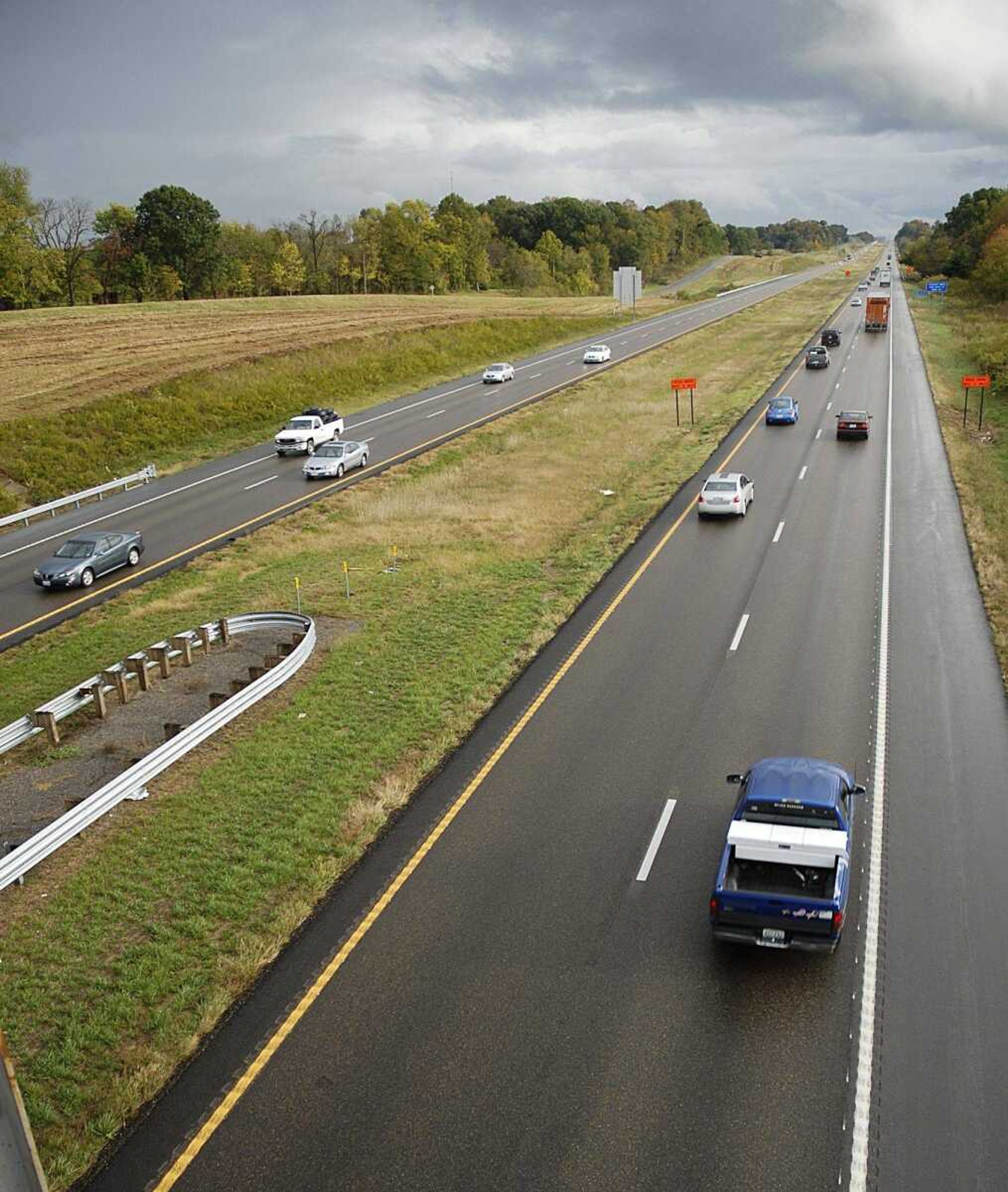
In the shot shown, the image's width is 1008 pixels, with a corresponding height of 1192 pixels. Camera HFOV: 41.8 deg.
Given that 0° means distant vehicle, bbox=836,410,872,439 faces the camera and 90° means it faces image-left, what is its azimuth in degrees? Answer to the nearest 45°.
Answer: approximately 180°

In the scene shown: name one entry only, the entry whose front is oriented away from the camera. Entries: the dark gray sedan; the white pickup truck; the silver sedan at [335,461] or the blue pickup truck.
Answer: the blue pickup truck

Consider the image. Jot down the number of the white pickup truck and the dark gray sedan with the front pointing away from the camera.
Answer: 0

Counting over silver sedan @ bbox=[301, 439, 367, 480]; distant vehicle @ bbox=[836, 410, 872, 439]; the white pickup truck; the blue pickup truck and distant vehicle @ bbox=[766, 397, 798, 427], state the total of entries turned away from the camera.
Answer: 3

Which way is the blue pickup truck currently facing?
away from the camera

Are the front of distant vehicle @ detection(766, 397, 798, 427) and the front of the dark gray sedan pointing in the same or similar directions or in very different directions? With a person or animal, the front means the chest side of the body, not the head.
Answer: very different directions

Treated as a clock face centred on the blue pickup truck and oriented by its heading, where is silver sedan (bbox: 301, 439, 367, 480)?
The silver sedan is roughly at 11 o'clock from the blue pickup truck.

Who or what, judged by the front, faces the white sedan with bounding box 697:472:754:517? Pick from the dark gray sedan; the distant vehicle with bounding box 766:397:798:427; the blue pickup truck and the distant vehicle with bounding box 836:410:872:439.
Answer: the blue pickup truck

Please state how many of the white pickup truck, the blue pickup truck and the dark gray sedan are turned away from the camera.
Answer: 1

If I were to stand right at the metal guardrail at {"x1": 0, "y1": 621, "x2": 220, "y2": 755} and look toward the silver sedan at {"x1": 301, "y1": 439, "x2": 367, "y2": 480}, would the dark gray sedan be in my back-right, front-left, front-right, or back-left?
front-left

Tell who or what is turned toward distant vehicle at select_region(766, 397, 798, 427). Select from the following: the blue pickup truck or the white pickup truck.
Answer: the blue pickup truck

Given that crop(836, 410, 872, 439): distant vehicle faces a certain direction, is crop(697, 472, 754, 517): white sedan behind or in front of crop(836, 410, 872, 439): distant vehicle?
behind

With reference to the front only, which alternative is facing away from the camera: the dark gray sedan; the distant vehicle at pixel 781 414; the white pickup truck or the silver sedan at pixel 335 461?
the distant vehicle

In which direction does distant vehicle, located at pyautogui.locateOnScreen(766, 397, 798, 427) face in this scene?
away from the camera

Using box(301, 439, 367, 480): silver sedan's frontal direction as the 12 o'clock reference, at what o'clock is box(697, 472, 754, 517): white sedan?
The white sedan is roughly at 9 o'clock from the silver sedan.

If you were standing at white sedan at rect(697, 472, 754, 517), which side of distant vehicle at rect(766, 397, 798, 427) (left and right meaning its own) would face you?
back
